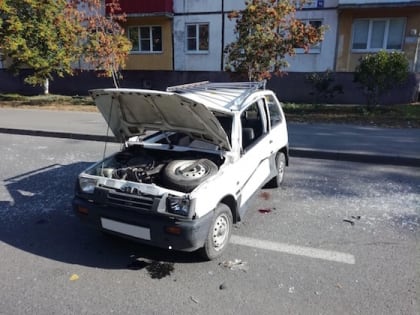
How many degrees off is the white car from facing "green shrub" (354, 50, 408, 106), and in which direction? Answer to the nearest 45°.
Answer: approximately 180°

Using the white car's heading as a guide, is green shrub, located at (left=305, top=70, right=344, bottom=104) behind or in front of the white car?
behind

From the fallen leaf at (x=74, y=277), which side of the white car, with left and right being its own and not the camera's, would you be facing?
front

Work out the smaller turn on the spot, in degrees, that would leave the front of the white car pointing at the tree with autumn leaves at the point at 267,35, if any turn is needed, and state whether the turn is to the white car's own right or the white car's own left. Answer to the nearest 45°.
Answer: approximately 135° to the white car's own right

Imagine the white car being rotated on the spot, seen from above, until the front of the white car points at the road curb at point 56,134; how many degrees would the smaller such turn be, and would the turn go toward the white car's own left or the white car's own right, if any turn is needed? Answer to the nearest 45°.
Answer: approximately 90° to the white car's own right

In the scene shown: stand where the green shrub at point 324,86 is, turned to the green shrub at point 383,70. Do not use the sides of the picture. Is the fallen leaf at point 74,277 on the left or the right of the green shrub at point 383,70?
right

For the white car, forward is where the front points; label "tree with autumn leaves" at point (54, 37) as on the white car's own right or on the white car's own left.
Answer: on the white car's own right

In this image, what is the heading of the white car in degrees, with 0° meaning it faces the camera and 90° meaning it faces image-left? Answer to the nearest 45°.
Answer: approximately 45°
